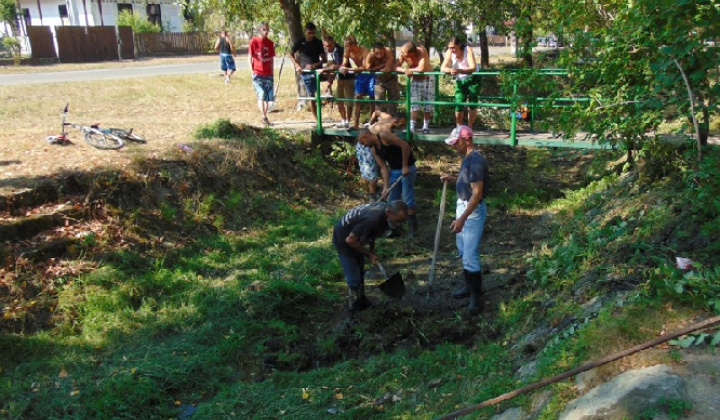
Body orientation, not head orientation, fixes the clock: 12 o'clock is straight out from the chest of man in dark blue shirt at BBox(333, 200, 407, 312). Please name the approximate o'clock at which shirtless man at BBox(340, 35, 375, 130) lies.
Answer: The shirtless man is roughly at 9 o'clock from the man in dark blue shirt.

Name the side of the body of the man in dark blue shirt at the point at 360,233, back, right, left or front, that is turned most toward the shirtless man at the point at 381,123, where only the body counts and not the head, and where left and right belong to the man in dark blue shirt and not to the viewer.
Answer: left

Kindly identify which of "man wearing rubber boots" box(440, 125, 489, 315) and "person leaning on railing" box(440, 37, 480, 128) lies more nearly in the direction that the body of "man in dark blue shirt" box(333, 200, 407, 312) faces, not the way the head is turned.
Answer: the man wearing rubber boots

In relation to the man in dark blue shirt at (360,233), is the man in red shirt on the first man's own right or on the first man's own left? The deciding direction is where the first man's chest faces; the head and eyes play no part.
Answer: on the first man's own left

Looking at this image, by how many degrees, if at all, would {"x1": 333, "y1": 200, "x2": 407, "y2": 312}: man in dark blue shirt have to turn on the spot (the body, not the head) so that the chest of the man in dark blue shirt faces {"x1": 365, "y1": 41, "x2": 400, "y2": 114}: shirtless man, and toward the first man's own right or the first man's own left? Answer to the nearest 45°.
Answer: approximately 90° to the first man's own left

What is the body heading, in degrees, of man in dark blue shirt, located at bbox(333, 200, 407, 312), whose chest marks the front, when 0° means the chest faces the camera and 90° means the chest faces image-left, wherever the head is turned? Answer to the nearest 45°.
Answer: approximately 270°

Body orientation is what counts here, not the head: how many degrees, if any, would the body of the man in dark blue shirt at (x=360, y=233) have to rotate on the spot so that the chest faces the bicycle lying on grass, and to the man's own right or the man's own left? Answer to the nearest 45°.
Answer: approximately 135° to the man's own left

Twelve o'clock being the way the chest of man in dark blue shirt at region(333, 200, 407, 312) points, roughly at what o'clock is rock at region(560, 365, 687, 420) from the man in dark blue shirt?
The rock is roughly at 2 o'clock from the man in dark blue shirt.

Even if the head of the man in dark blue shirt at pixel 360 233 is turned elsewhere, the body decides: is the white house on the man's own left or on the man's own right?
on the man's own left

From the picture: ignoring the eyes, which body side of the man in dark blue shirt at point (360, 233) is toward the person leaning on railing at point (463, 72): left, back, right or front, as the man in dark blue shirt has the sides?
left

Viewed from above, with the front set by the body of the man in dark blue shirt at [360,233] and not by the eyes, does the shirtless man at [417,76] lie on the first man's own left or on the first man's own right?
on the first man's own left

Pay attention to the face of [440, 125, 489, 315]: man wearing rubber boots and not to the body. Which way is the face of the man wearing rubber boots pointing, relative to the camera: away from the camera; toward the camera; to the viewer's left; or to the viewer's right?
to the viewer's left

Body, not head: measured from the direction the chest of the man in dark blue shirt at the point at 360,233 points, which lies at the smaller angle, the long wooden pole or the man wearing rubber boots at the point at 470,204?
the man wearing rubber boots

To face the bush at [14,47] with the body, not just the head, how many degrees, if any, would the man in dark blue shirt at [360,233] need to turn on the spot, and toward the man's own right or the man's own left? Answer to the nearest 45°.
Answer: approximately 135° to the man's own left

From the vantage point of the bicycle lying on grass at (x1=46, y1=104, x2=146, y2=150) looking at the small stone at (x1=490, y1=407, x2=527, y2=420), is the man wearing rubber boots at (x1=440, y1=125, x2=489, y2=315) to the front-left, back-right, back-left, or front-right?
front-left

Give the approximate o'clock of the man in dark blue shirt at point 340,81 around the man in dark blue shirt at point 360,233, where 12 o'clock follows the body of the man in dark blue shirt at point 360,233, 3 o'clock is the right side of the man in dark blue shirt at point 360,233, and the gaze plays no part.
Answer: the man in dark blue shirt at point 340,81 is roughly at 9 o'clock from the man in dark blue shirt at point 360,233.

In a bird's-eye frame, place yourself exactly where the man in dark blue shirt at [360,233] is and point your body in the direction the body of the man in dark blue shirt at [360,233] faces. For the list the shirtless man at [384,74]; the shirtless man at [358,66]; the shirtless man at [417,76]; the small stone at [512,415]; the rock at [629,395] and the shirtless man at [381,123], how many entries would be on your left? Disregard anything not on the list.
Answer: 4
